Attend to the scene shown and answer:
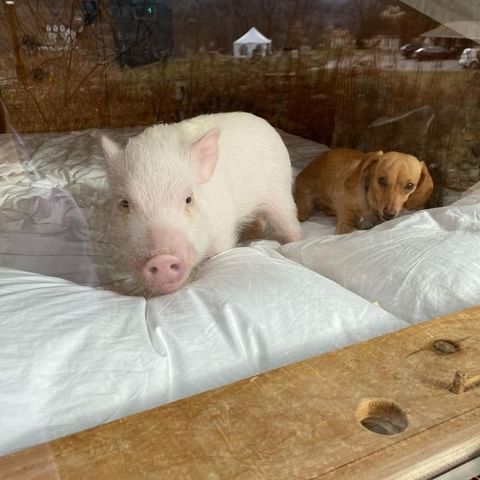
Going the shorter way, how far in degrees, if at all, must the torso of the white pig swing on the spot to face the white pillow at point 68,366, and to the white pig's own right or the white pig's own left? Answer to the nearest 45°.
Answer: approximately 45° to the white pig's own left

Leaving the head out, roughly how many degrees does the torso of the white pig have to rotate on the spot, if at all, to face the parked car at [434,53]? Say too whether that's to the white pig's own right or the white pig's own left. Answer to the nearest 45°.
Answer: approximately 180°

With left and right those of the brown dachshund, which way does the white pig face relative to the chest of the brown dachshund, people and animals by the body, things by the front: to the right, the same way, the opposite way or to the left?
to the right

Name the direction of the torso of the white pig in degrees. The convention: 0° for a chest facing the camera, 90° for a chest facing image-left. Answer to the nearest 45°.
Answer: approximately 45°

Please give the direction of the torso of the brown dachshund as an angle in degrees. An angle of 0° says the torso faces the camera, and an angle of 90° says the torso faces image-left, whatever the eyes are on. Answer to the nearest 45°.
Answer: approximately 315°
